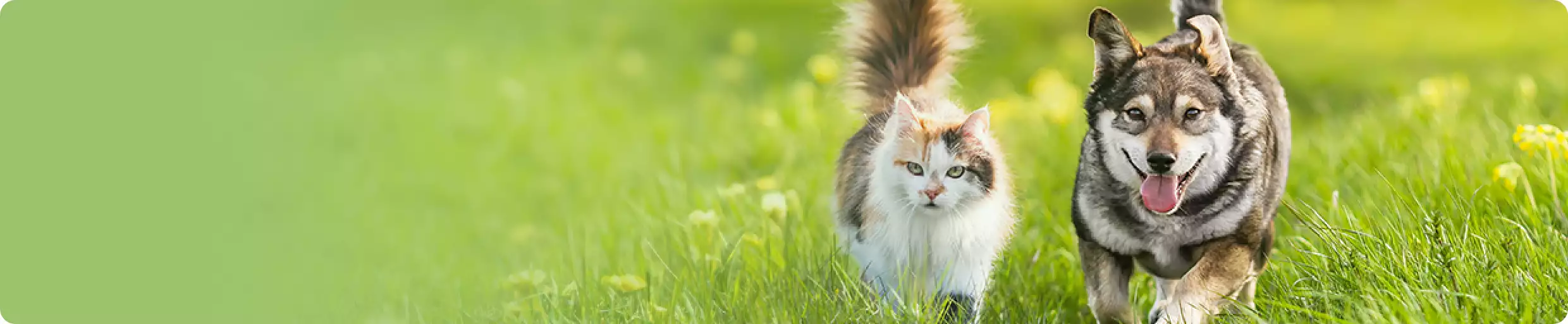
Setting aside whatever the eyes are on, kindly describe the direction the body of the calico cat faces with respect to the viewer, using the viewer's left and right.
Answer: facing the viewer

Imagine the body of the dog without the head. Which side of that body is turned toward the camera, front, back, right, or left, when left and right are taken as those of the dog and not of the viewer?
front

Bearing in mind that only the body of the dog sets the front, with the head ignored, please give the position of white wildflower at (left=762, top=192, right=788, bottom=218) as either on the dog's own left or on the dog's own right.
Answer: on the dog's own right

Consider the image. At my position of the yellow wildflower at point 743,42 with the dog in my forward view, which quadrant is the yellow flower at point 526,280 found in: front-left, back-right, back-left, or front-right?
front-right

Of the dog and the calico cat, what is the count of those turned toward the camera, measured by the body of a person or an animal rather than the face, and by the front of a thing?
2

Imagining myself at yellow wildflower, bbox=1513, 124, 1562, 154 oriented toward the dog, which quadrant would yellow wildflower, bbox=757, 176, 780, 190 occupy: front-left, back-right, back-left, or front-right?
front-right

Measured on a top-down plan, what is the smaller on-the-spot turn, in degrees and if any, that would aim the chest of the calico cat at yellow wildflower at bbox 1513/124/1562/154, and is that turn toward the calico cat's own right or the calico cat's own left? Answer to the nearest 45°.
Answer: approximately 90° to the calico cat's own left

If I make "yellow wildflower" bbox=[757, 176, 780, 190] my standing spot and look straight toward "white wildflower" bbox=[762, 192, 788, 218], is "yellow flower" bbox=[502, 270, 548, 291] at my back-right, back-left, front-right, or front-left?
front-right

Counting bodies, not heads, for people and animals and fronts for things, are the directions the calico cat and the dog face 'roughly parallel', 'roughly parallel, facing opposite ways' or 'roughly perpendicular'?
roughly parallel

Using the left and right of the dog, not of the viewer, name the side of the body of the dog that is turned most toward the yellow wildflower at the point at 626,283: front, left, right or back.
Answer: right
